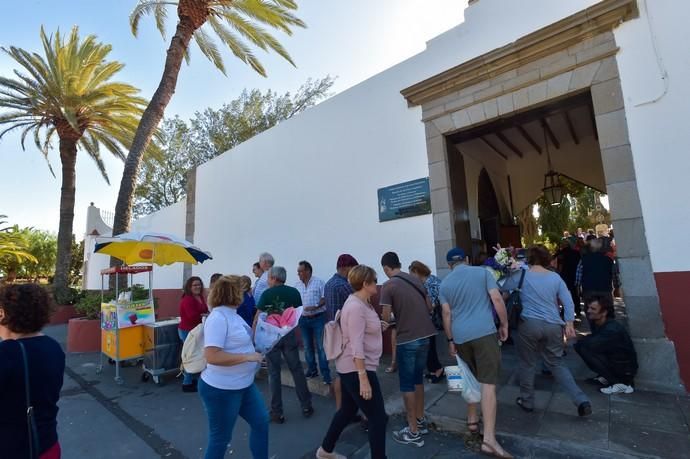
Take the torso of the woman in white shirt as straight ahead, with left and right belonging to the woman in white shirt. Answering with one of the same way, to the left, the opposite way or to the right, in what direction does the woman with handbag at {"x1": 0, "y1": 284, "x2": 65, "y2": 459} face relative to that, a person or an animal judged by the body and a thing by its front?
the opposite way

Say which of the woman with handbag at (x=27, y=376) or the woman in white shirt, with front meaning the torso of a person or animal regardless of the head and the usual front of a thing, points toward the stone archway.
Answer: the woman in white shirt

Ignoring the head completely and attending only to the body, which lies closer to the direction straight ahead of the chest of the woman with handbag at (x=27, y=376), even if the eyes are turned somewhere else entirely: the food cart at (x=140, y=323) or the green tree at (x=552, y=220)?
the food cart

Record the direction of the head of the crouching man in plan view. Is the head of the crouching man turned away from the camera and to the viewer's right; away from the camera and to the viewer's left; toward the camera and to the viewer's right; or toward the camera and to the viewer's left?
toward the camera and to the viewer's left

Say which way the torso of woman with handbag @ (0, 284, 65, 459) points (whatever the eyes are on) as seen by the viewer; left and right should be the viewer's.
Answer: facing away from the viewer and to the left of the viewer
